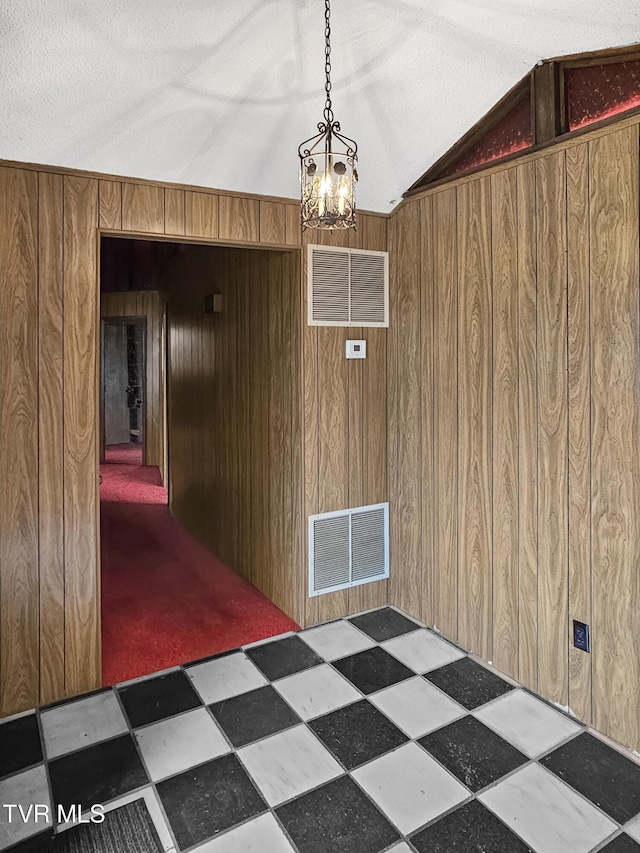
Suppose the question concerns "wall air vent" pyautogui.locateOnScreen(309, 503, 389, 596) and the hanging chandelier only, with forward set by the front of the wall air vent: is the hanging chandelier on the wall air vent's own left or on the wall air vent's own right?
on the wall air vent's own right

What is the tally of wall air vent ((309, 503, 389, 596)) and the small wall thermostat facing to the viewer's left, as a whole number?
0

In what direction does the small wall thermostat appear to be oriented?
toward the camera

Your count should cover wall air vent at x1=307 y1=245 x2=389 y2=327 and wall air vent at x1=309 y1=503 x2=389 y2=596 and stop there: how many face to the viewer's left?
0

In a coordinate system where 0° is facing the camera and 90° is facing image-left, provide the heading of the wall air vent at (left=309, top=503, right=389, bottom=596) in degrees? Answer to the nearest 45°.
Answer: approximately 315°

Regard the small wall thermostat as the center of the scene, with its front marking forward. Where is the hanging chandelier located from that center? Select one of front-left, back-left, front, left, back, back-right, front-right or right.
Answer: front

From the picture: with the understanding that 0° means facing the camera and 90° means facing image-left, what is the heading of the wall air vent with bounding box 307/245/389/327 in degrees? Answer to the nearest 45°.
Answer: approximately 315°

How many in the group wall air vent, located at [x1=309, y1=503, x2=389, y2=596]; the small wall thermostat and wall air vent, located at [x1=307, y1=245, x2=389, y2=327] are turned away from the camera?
0

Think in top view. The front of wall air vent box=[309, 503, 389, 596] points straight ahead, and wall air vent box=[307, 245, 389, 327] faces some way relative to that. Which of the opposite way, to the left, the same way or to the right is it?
the same way

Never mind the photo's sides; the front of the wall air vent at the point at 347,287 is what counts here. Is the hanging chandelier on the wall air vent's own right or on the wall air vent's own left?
on the wall air vent's own right
